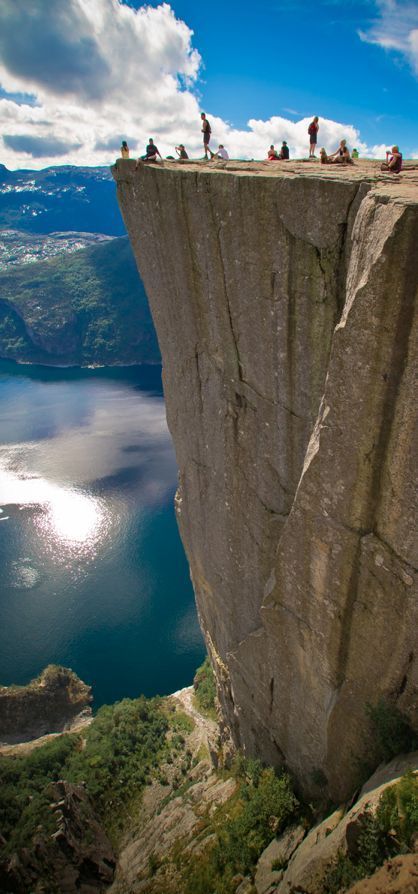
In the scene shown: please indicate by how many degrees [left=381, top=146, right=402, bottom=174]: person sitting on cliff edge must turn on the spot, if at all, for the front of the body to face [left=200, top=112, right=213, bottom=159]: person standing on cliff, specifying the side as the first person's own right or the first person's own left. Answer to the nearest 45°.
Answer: approximately 45° to the first person's own right

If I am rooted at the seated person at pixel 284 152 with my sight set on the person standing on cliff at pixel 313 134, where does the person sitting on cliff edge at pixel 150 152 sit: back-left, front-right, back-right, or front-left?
back-left

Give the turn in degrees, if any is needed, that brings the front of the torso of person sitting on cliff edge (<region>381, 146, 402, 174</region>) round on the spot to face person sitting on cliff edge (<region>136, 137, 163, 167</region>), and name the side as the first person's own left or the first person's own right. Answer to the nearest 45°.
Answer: approximately 45° to the first person's own right

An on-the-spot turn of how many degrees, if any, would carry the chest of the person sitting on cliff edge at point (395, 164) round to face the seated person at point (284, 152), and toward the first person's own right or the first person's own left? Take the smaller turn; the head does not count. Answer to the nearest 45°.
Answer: approximately 45° to the first person's own right

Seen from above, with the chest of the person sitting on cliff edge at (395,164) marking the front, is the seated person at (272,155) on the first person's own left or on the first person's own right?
on the first person's own right

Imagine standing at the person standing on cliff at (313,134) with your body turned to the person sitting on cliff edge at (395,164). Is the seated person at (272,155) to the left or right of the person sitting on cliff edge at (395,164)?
right

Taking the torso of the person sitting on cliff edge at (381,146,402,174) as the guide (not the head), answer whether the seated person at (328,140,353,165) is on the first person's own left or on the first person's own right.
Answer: on the first person's own right

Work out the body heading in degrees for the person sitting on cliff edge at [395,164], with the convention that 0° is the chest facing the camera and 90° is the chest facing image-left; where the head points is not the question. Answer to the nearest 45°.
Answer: approximately 90°
